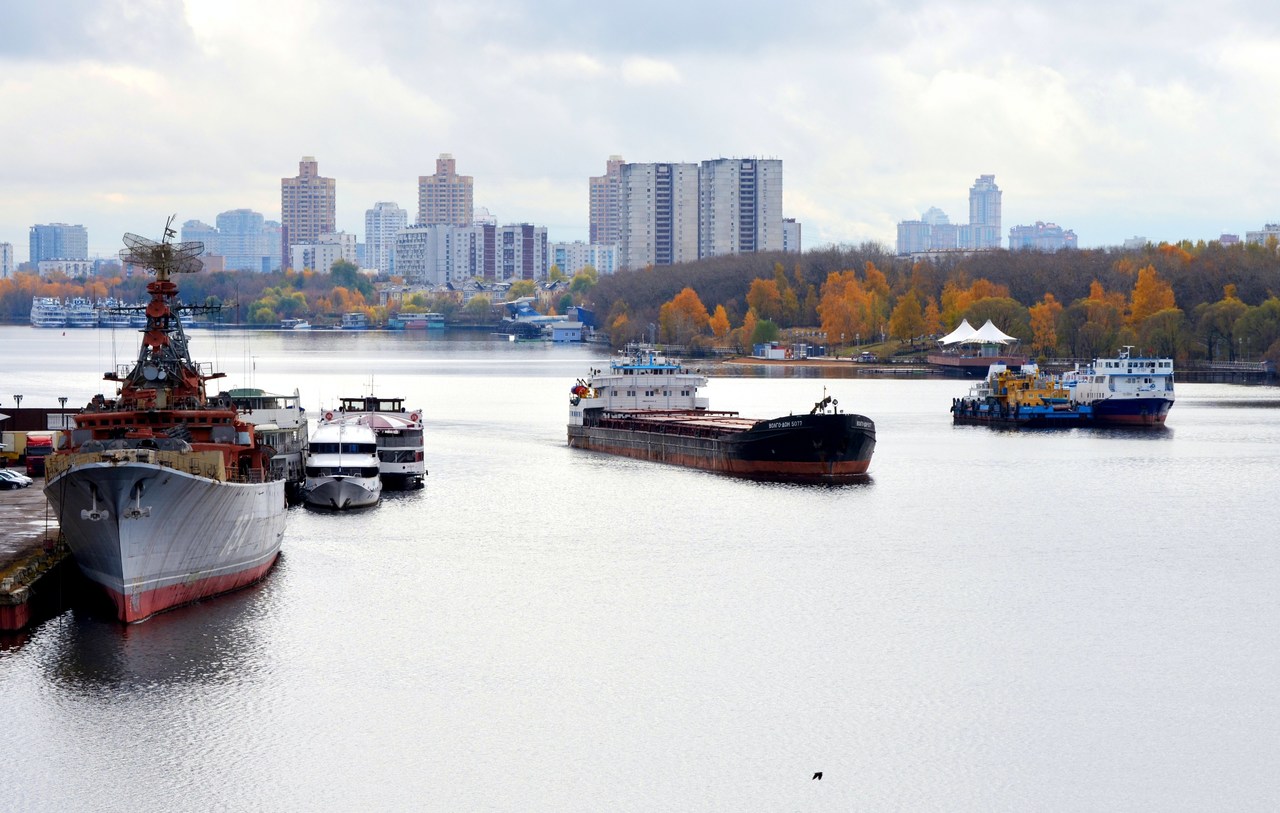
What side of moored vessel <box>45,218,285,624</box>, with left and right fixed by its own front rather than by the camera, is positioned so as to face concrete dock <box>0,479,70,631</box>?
right

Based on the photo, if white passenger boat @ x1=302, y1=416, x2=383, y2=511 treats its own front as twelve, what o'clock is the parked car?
The parked car is roughly at 3 o'clock from the white passenger boat.

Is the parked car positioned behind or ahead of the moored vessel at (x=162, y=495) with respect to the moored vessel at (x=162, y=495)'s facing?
behind

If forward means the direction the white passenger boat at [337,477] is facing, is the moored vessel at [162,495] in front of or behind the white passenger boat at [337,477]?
in front

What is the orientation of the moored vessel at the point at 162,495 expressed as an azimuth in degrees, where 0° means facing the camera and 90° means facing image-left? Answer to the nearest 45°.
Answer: approximately 0°

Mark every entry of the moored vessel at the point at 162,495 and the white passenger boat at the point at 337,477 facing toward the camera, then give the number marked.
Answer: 2
